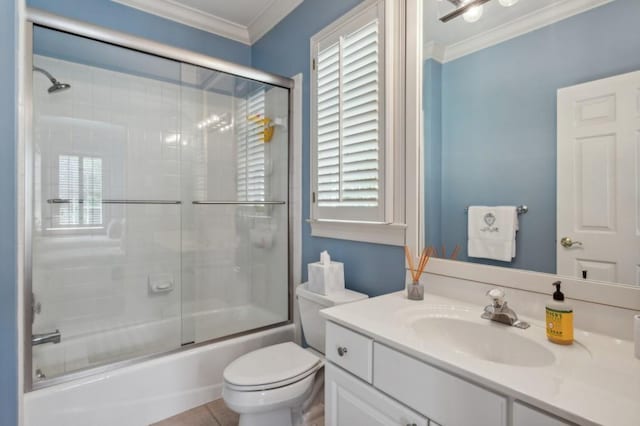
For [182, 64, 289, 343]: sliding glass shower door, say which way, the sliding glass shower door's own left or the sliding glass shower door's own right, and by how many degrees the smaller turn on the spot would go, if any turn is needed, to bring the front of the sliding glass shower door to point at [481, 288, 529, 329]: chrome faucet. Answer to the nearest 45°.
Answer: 0° — it already faces it

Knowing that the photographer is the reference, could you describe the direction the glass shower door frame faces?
facing the viewer and to the right of the viewer

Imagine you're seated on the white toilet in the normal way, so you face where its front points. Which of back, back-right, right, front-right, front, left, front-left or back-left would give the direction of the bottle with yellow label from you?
left

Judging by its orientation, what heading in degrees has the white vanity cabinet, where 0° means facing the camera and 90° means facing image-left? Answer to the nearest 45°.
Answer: approximately 45°

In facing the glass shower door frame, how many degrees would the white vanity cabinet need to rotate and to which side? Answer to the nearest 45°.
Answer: approximately 45° to its right

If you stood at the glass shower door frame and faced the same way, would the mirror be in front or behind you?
in front

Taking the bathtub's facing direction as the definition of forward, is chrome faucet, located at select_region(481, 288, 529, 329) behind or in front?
in front
